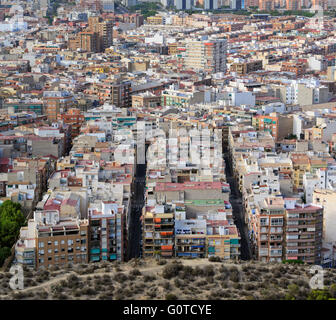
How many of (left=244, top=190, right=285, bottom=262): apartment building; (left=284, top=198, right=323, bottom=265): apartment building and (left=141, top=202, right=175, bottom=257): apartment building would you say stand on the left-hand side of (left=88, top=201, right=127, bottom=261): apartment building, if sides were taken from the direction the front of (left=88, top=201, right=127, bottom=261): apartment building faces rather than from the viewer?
3

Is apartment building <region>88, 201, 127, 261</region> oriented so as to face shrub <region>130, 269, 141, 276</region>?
yes

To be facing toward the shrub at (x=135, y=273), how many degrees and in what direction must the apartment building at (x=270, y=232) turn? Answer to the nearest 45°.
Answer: approximately 45° to its right

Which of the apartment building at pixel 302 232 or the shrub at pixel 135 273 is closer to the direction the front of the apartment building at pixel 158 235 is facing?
the shrub

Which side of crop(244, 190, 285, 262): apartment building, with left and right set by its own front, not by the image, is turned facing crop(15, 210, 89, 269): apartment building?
right

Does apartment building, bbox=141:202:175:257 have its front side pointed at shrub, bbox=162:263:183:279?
yes

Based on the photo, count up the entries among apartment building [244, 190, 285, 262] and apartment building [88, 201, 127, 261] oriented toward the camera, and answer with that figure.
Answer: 2

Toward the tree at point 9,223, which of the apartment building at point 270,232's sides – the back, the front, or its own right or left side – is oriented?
right

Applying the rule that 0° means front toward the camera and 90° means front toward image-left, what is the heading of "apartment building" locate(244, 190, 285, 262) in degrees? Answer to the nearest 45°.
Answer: approximately 0°

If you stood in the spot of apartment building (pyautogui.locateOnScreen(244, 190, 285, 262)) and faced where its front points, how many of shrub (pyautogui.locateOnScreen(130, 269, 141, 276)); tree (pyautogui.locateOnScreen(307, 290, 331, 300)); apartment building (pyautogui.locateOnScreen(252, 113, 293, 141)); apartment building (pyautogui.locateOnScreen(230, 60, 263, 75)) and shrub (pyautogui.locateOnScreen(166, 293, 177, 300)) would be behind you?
2

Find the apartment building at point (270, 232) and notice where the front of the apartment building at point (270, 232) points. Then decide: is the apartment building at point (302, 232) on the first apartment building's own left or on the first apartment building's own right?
on the first apartment building's own left
